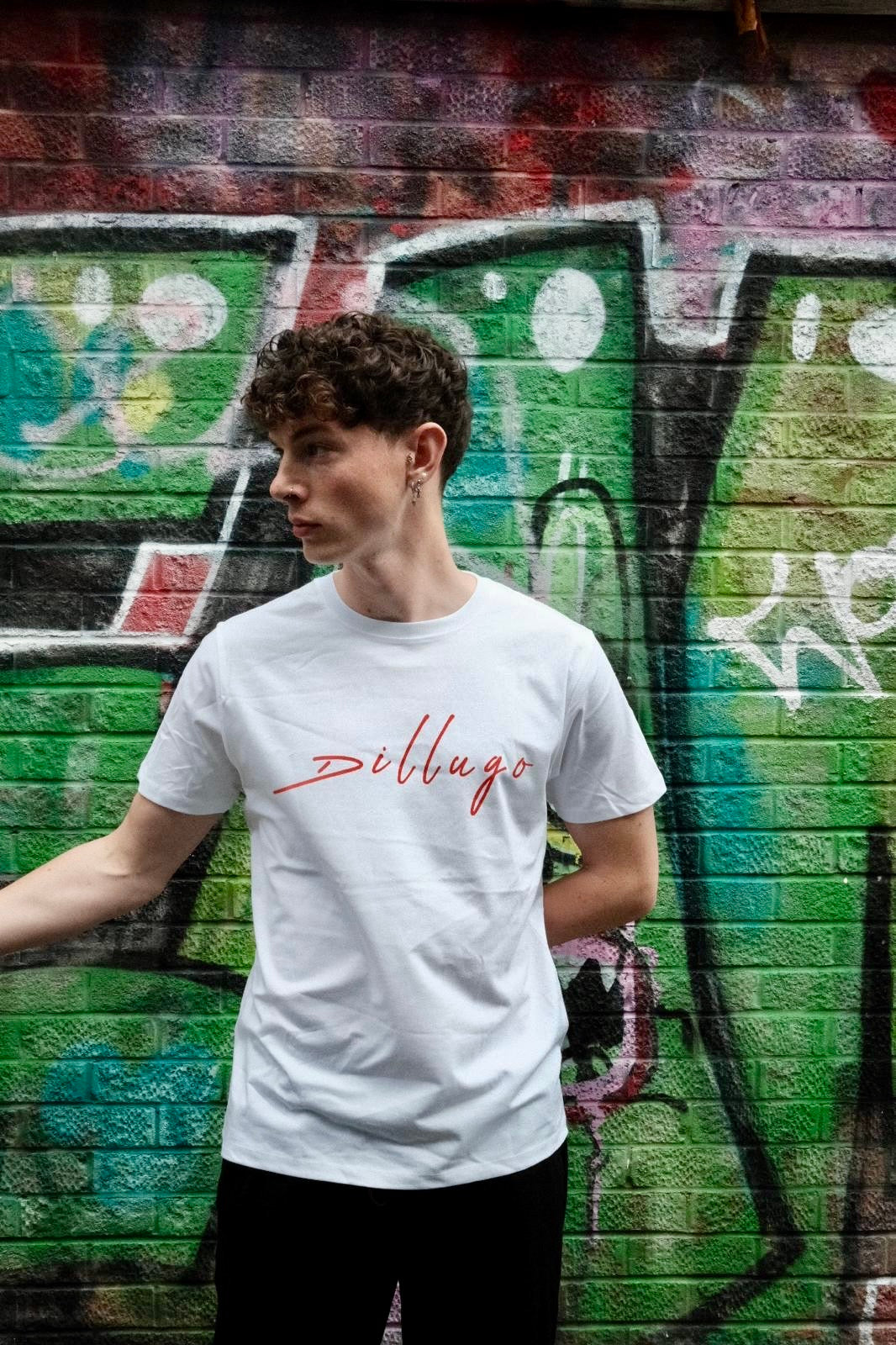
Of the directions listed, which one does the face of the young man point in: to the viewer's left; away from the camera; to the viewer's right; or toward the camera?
to the viewer's left

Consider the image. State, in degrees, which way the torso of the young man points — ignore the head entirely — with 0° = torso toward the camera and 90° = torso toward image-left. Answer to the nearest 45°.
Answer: approximately 0°
